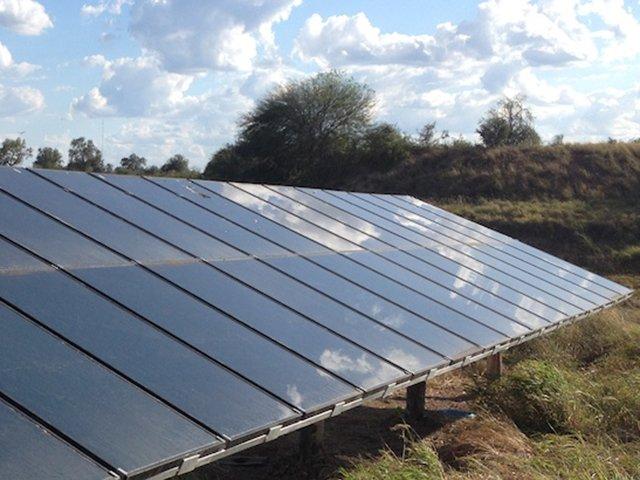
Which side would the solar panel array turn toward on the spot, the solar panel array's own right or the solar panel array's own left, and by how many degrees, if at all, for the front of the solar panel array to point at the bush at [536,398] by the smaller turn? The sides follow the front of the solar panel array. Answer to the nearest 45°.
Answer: approximately 90° to the solar panel array's own left

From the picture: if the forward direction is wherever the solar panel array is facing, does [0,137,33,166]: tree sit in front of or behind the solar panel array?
behind

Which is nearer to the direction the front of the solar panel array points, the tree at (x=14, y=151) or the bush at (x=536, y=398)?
the bush
